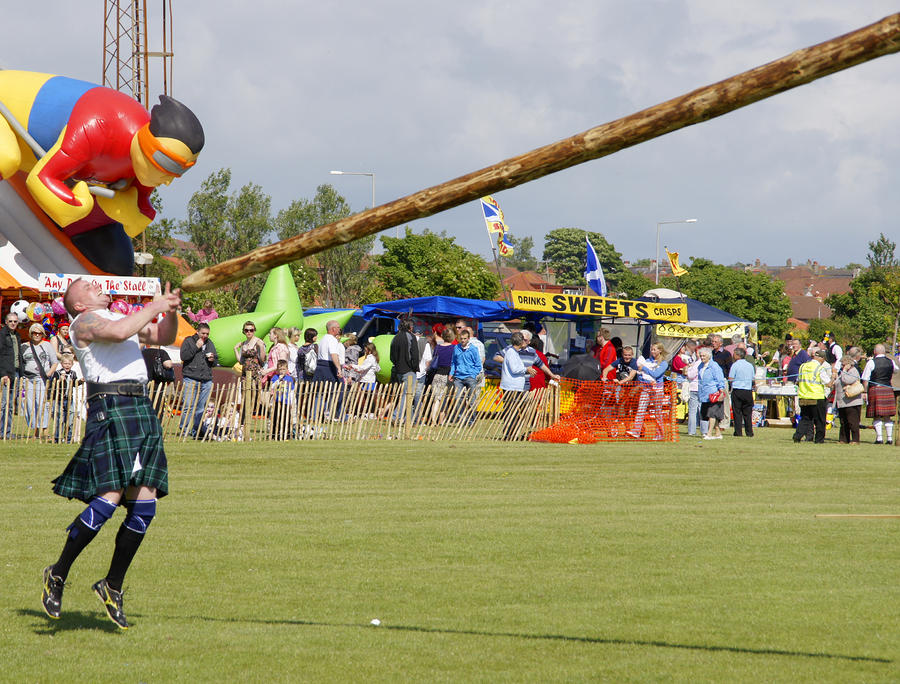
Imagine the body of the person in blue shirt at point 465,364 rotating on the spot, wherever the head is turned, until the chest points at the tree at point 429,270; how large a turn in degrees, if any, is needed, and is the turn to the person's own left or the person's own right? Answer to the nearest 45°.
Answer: approximately 180°

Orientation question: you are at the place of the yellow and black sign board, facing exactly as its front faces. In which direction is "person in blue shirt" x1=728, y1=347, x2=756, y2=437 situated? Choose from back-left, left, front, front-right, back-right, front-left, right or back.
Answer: front-left

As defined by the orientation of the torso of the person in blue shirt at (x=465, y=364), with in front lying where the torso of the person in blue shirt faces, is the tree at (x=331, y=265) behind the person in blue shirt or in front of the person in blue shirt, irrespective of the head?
behind

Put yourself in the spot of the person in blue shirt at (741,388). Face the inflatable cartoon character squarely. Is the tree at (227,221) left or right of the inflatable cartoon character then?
right

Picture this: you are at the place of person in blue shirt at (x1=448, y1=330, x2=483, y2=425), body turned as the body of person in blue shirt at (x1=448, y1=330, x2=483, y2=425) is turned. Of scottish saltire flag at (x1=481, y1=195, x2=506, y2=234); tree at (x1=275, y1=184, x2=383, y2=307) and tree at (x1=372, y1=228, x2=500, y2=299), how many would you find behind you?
3

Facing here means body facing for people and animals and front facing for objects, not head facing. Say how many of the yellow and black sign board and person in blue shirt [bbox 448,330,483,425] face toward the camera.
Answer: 2

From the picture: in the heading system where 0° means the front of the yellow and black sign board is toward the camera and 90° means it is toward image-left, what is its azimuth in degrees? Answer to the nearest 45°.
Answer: approximately 0°

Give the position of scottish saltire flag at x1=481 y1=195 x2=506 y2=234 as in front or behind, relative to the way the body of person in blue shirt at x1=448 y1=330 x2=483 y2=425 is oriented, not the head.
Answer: behind

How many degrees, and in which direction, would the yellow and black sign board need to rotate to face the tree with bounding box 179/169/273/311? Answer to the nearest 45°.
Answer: approximately 135° to its right

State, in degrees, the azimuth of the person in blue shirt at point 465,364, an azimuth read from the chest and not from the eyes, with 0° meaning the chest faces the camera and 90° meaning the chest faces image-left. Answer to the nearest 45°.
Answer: approximately 0°

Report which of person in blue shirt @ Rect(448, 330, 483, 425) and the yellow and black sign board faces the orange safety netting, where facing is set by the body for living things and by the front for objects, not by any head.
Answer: the yellow and black sign board

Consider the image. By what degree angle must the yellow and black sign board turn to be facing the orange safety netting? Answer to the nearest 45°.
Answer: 0° — it already faces it

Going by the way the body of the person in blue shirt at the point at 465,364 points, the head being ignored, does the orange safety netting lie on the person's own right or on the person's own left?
on the person's own left
